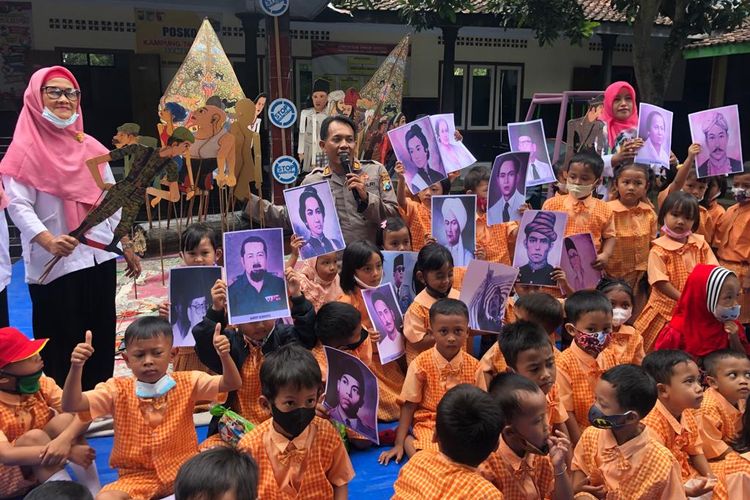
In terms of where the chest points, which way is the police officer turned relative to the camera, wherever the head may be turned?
toward the camera

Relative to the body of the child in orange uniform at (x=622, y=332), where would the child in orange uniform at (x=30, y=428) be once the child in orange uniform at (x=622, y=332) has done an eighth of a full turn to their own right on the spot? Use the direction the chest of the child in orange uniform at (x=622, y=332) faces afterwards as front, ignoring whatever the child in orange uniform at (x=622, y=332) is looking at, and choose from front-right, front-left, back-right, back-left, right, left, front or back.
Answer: front

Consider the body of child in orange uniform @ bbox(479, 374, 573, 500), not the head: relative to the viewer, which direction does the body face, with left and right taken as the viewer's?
facing the viewer and to the right of the viewer

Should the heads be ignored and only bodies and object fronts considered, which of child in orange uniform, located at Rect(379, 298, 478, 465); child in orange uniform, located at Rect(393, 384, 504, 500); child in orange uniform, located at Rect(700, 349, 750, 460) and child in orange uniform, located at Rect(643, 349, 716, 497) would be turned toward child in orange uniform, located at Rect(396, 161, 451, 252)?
child in orange uniform, located at Rect(393, 384, 504, 500)

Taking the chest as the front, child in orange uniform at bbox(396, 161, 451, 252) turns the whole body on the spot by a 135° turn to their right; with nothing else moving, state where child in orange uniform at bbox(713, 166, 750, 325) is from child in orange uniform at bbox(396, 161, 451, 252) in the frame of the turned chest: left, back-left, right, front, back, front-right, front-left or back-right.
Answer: back-right

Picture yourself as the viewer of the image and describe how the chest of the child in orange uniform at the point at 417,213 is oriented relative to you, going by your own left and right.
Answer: facing the viewer

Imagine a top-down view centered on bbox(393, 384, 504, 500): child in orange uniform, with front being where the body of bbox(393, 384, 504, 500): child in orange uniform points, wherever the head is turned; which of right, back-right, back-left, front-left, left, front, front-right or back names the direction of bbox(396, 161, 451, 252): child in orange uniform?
front

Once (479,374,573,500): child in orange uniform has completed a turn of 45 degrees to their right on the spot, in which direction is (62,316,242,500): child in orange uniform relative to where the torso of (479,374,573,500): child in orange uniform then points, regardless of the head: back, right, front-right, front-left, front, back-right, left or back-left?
right

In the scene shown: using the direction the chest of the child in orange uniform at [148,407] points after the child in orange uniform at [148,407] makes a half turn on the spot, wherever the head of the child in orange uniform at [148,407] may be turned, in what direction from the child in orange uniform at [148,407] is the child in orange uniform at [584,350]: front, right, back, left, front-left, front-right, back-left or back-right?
right

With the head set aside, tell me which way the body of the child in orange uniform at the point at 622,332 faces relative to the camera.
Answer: toward the camera

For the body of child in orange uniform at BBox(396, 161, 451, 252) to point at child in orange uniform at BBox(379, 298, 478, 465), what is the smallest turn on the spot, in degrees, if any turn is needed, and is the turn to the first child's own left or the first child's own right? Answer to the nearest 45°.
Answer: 0° — they already face them
